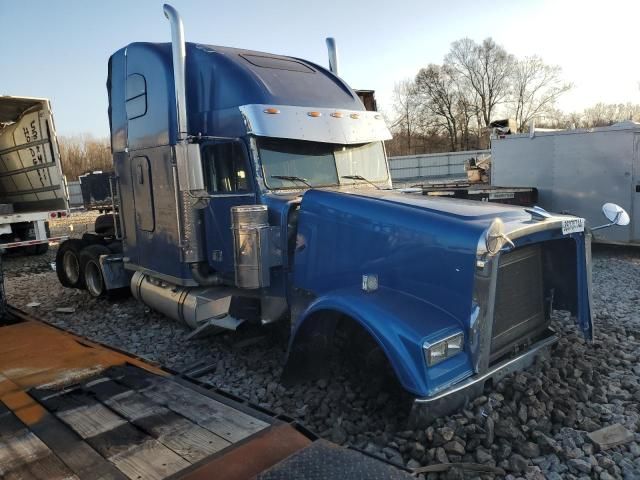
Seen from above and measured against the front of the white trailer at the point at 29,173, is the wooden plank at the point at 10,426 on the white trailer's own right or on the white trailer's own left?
on the white trailer's own left

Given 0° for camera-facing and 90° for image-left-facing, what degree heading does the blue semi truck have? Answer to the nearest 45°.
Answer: approximately 315°

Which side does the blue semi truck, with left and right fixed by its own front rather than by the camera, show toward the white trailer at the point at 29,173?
back

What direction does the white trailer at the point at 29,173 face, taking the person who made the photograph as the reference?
facing away from the viewer and to the left of the viewer
